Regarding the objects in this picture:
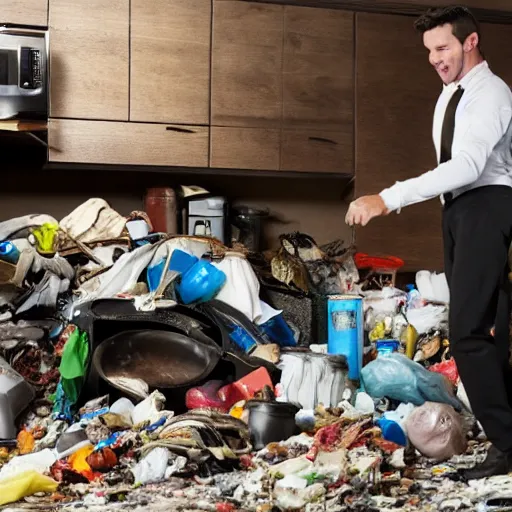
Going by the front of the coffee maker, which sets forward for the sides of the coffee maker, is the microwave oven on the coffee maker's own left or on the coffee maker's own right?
on the coffee maker's own right

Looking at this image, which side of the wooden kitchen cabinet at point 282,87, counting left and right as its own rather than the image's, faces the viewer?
front

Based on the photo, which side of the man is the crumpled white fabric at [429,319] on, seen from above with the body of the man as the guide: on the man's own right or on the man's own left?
on the man's own right

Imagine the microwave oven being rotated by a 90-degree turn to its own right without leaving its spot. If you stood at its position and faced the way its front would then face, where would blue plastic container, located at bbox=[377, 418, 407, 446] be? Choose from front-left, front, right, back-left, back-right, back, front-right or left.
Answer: back-left

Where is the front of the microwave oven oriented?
toward the camera

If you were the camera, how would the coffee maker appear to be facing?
facing the viewer

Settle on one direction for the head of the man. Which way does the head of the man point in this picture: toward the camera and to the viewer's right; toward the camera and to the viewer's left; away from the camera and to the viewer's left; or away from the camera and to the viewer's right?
toward the camera and to the viewer's left

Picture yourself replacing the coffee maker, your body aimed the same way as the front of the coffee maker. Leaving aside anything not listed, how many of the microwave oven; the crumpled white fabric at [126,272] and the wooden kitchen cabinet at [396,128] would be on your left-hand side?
1

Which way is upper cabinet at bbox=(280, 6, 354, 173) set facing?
toward the camera

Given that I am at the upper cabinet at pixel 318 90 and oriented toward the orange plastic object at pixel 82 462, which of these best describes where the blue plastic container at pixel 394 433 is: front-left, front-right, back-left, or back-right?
front-left
